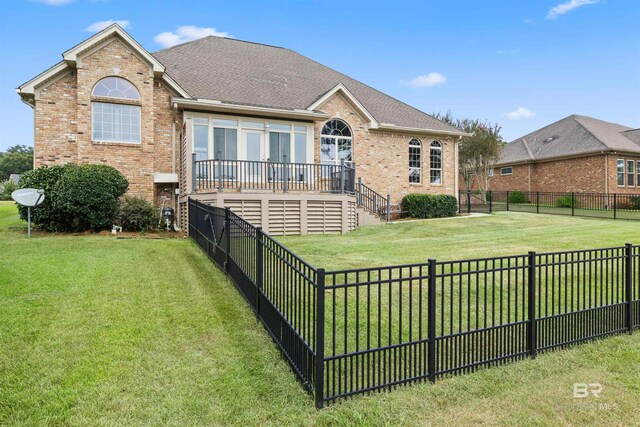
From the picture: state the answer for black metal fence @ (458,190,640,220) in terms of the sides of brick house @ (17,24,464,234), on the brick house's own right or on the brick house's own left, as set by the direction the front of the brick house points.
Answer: on the brick house's own right

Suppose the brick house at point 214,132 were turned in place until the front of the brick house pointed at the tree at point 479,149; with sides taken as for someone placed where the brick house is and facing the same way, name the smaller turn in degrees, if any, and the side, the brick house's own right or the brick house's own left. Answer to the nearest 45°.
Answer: approximately 45° to the brick house's own right

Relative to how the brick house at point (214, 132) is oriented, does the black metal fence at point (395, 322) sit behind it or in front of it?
behind

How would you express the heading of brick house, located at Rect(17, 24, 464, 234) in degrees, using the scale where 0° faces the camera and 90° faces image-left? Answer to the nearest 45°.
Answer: approximately 180°

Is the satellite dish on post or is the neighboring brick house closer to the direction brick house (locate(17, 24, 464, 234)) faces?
the neighboring brick house

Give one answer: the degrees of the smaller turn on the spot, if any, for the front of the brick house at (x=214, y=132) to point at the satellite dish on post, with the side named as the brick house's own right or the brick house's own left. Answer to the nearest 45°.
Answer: approximately 135° to the brick house's own left

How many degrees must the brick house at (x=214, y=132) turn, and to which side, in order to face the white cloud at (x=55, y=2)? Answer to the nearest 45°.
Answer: approximately 45° to its left
